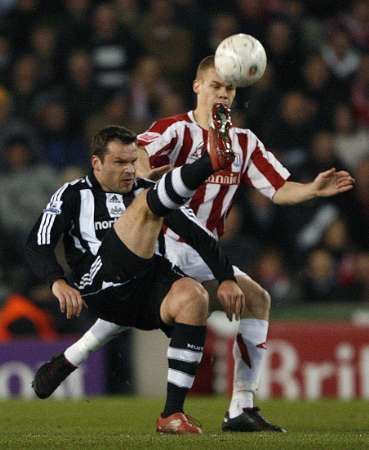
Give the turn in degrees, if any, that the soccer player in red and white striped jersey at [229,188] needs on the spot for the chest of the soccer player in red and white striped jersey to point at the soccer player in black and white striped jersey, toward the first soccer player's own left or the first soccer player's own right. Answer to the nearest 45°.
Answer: approximately 90° to the first soccer player's own right

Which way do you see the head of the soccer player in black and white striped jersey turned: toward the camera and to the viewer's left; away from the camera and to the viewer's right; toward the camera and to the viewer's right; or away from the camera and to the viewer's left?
toward the camera and to the viewer's right

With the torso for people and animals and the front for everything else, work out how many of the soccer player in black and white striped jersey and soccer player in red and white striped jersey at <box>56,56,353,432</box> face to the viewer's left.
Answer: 0

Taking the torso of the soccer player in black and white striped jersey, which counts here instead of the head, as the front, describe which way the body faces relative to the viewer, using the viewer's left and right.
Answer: facing the viewer and to the right of the viewer
